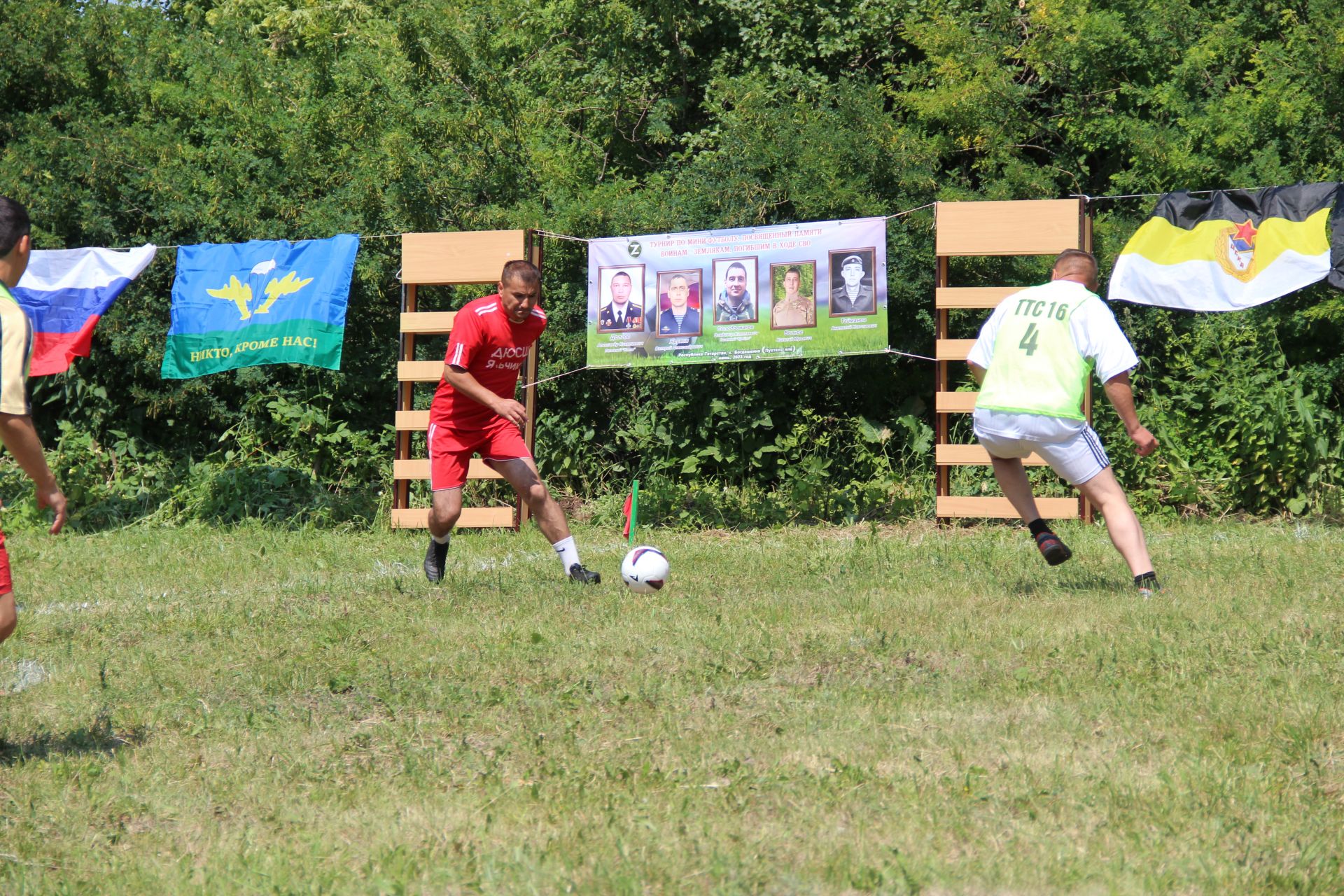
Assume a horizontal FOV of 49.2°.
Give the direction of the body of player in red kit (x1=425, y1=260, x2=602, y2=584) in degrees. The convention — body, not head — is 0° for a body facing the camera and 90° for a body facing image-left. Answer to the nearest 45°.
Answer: approximately 315°

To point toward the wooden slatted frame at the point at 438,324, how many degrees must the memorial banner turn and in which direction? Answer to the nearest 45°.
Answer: approximately 90° to its right

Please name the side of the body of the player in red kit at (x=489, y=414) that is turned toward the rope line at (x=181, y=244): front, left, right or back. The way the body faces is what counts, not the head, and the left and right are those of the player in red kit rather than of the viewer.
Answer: back

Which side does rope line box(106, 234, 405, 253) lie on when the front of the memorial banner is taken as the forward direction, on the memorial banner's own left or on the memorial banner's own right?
on the memorial banner's own right

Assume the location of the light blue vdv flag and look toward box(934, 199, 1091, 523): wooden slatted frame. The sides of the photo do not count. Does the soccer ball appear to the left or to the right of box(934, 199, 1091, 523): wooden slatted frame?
right

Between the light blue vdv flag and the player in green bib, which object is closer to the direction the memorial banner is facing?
the player in green bib

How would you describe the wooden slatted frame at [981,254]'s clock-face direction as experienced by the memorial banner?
The wooden slatted frame is roughly at 9 o'clock from the memorial banner.

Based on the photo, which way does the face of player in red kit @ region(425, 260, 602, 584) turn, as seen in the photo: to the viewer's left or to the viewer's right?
to the viewer's right

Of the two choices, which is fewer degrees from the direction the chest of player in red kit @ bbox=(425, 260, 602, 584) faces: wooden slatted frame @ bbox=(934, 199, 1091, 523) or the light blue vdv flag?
the wooden slatted frame

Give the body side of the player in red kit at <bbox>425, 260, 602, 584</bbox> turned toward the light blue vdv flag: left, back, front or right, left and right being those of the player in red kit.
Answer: back

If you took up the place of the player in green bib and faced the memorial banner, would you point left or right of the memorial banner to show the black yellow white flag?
right
